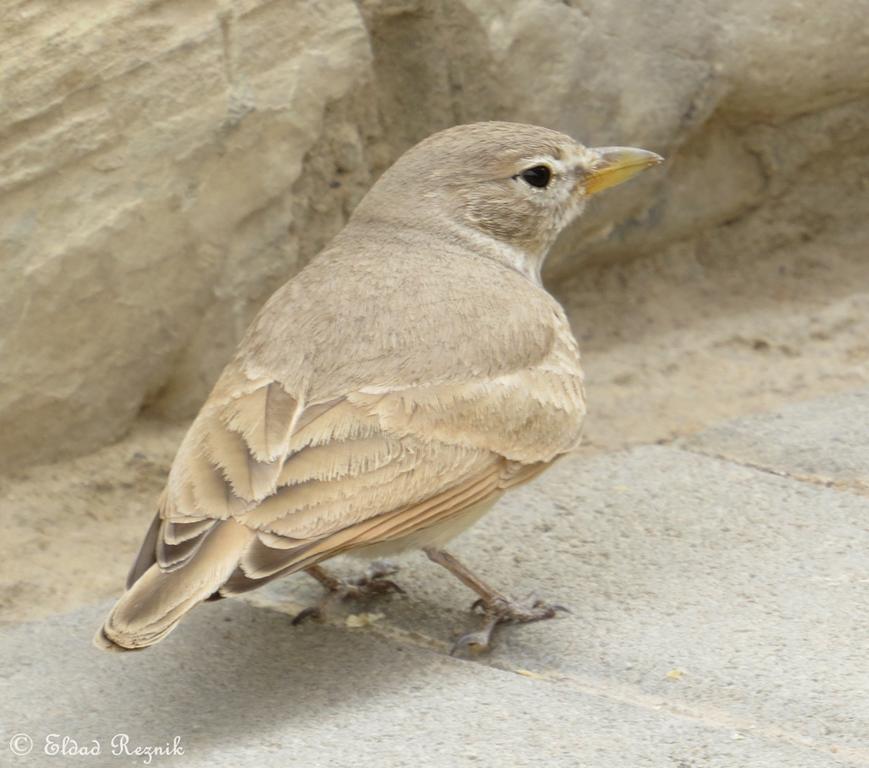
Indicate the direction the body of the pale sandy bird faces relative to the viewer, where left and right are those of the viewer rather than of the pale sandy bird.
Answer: facing away from the viewer and to the right of the viewer
